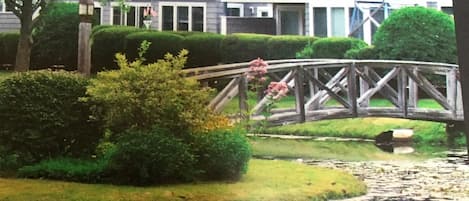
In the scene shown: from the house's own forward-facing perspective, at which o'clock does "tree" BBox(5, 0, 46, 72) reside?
The tree is roughly at 3 o'clock from the house.

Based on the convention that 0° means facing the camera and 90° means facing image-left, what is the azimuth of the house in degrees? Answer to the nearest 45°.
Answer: approximately 0°

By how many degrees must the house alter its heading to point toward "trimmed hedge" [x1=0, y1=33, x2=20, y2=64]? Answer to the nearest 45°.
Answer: approximately 90° to its right

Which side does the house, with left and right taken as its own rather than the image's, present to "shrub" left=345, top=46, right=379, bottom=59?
left
